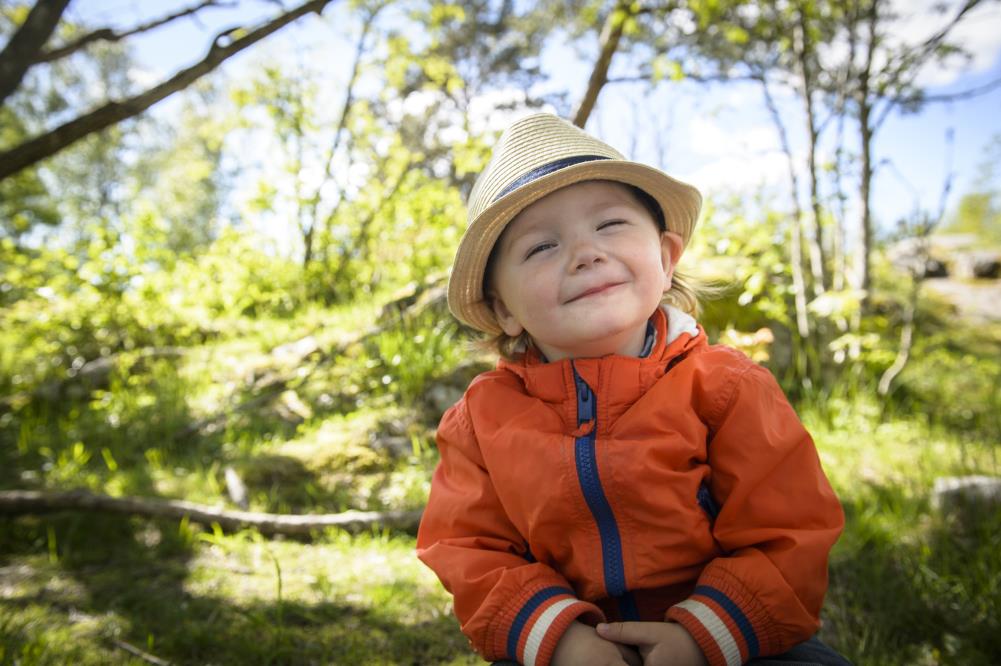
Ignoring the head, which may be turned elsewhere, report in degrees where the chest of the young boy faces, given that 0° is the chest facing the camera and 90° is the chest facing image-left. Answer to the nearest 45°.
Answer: approximately 0°

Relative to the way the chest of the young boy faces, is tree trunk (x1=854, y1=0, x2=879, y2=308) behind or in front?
behind

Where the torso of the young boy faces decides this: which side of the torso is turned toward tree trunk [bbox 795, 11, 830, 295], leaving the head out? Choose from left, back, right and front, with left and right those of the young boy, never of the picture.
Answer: back

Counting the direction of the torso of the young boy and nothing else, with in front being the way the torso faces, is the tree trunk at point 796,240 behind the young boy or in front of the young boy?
behind
